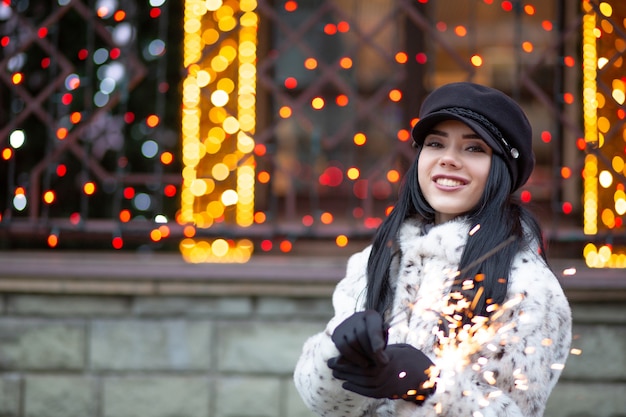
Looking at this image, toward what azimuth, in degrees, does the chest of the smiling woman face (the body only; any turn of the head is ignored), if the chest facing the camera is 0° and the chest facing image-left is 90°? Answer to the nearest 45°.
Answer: approximately 45°

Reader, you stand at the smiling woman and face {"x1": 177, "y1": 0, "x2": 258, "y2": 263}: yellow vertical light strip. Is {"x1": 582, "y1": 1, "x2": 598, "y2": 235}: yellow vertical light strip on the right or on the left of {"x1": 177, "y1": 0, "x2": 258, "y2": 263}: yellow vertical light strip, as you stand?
right

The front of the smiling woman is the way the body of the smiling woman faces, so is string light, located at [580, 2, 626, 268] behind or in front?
behind

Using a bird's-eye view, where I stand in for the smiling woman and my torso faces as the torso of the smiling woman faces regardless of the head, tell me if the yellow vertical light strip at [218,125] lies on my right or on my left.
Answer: on my right

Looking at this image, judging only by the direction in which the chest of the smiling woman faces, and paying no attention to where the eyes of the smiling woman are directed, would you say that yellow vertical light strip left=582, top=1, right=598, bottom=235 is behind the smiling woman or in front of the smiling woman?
behind
